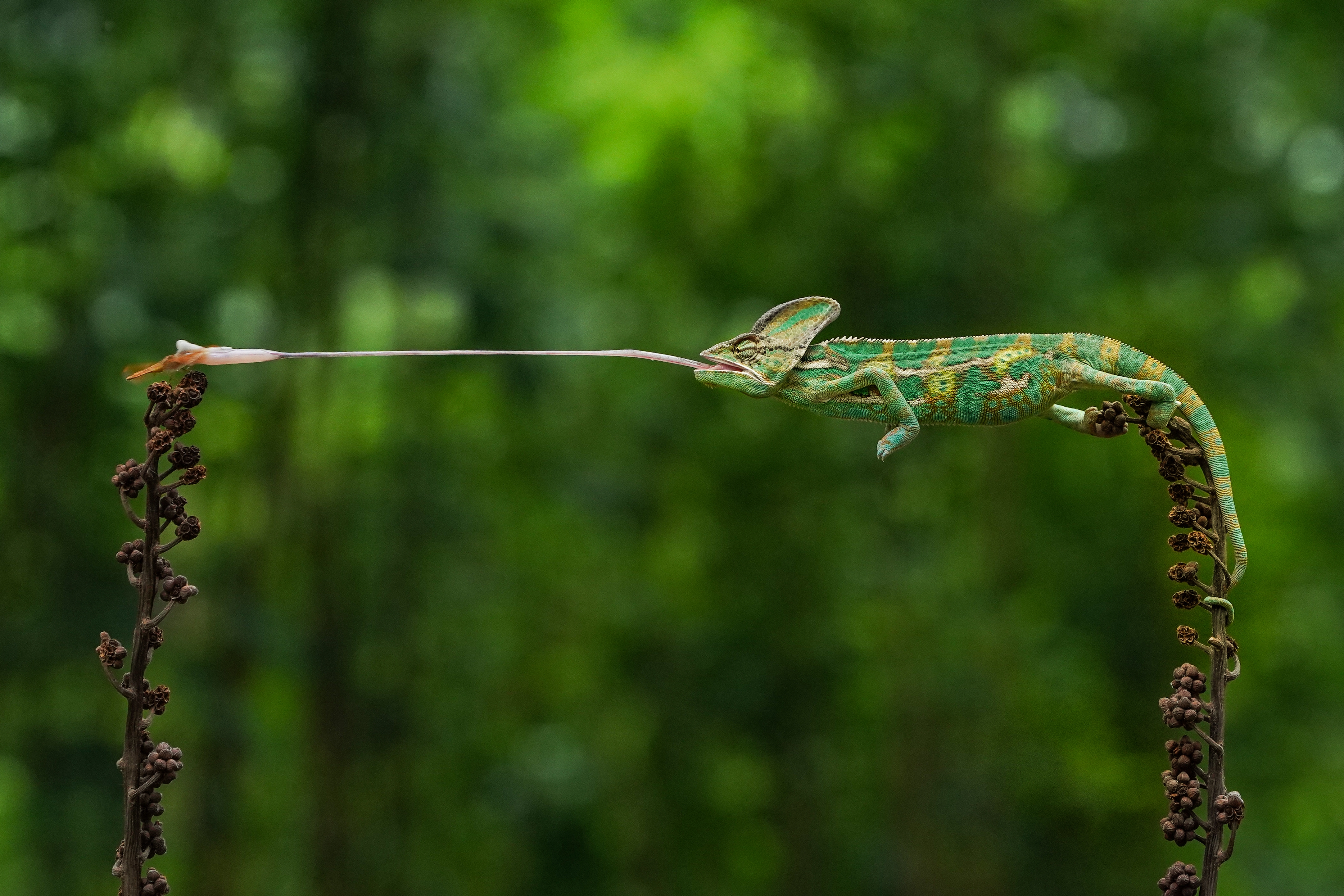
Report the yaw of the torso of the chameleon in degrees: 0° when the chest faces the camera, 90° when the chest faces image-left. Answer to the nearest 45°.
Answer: approximately 90°
